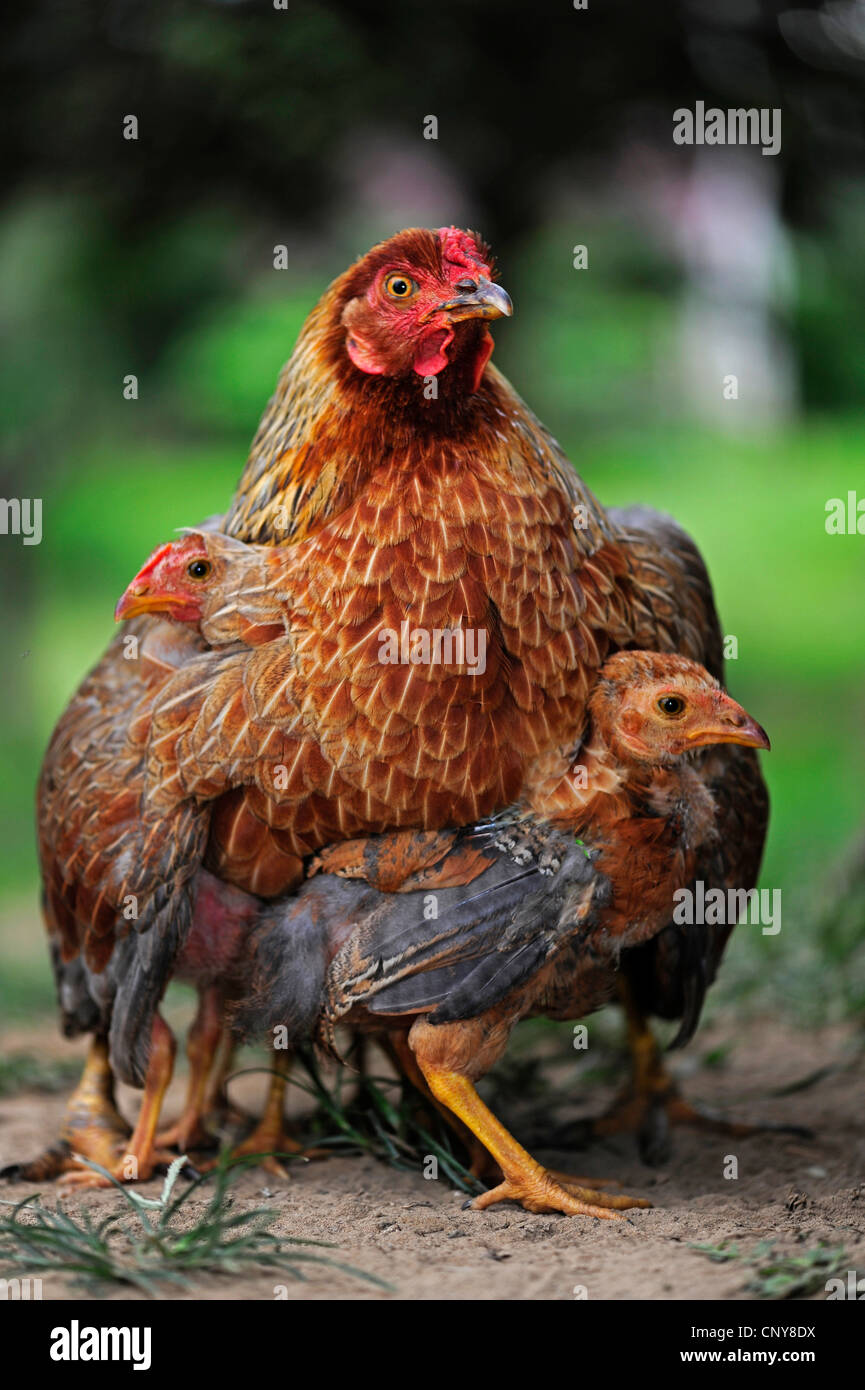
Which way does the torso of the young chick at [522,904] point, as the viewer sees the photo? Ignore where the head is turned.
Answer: to the viewer's right
